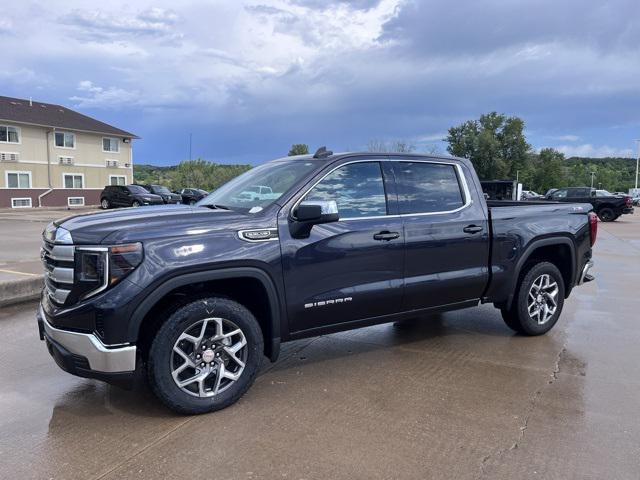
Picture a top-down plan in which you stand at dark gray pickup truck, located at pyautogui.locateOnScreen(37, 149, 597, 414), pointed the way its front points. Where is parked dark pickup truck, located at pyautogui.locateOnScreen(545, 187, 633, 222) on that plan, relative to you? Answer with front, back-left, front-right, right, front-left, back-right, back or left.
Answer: back

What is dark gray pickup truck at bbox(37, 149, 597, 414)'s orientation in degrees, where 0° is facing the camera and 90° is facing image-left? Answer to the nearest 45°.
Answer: approximately 45°

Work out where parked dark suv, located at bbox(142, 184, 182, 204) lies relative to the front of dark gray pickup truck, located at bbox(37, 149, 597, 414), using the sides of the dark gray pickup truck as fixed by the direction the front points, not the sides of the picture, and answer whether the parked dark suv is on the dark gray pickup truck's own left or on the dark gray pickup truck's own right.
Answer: on the dark gray pickup truck's own right

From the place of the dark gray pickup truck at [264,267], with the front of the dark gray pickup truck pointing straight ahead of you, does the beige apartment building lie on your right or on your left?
on your right
